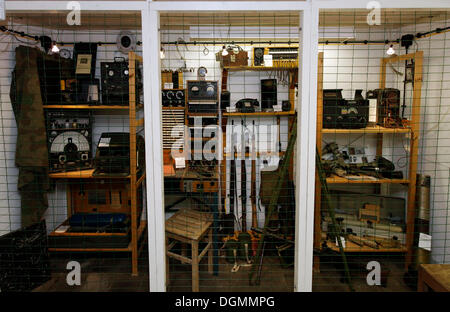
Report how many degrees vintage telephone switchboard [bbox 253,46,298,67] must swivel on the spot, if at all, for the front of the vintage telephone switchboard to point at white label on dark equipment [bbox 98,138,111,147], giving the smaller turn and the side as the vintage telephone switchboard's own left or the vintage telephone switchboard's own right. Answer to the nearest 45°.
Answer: approximately 90° to the vintage telephone switchboard's own right

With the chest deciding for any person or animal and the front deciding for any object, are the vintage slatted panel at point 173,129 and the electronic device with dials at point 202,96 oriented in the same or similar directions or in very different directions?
same or similar directions

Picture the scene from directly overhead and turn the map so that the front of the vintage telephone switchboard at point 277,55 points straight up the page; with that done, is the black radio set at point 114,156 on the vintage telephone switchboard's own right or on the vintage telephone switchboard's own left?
on the vintage telephone switchboard's own right

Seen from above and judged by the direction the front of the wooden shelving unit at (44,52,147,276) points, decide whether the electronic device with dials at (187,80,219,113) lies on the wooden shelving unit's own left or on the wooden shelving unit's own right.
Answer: on the wooden shelving unit's own left

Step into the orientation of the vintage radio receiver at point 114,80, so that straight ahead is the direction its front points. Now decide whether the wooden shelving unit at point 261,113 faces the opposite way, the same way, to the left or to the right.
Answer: the same way

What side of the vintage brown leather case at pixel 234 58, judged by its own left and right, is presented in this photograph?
front

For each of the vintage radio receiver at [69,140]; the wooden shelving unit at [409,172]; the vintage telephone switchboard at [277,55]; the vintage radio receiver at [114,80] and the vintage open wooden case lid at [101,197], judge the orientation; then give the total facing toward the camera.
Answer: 5

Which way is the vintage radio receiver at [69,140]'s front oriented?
toward the camera

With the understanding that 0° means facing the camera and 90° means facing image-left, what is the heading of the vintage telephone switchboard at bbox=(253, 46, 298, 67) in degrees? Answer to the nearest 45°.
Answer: approximately 0°

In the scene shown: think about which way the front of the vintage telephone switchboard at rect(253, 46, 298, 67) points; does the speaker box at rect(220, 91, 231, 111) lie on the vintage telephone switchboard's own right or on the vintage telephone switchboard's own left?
on the vintage telephone switchboard's own right
